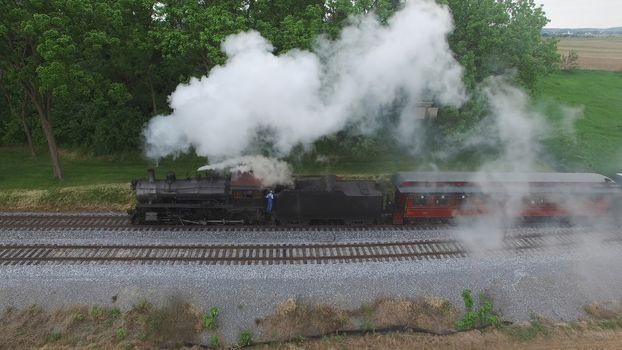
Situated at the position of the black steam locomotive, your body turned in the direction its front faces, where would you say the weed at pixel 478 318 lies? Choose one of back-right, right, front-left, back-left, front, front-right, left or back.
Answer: back-left

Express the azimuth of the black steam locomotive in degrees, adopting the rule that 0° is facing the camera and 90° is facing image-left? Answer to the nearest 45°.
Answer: approximately 90°

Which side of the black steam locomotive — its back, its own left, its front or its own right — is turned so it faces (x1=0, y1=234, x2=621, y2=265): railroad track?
left

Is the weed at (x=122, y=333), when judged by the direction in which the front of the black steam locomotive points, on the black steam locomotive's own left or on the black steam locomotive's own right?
on the black steam locomotive's own left

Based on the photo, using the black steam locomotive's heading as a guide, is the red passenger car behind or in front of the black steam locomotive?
behind

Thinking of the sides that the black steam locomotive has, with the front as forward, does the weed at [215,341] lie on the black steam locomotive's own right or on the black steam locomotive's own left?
on the black steam locomotive's own left

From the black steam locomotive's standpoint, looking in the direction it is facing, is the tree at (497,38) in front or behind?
behind

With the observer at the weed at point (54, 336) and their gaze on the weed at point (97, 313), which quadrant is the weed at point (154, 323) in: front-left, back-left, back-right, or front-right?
front-right

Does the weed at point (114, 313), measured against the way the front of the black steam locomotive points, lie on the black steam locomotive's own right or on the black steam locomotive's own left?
on the black steam locomotive's own left

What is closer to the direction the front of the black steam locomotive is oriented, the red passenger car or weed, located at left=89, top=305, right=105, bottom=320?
the weed

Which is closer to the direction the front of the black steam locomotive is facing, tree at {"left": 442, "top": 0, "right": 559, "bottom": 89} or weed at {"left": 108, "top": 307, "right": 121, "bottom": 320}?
the weed

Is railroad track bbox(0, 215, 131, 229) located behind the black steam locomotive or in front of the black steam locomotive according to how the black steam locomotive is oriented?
in front

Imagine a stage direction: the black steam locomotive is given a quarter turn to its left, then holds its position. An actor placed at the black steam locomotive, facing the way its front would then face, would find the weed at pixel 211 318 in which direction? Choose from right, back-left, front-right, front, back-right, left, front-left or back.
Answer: front

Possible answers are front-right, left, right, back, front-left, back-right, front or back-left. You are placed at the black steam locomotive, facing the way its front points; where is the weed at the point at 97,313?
front-left

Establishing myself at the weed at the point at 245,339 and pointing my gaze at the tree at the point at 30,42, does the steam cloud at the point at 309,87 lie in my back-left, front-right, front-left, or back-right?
front-right
